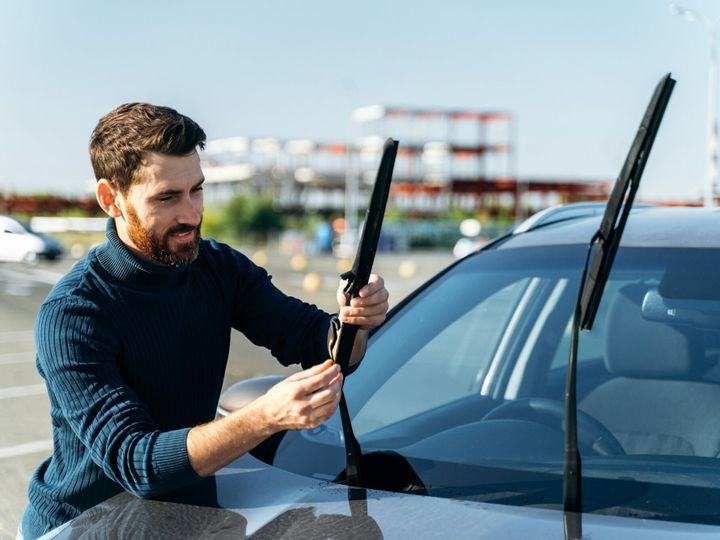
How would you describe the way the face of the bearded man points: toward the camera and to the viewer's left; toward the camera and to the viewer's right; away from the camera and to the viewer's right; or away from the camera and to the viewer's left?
toward the camera and to the viewer's right

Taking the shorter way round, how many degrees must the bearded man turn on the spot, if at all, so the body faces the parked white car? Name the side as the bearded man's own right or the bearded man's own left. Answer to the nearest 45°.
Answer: approximately 135° to the bearded man's own left

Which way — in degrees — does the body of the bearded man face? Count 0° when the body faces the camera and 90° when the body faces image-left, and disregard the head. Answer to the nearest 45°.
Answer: approximately 315°
